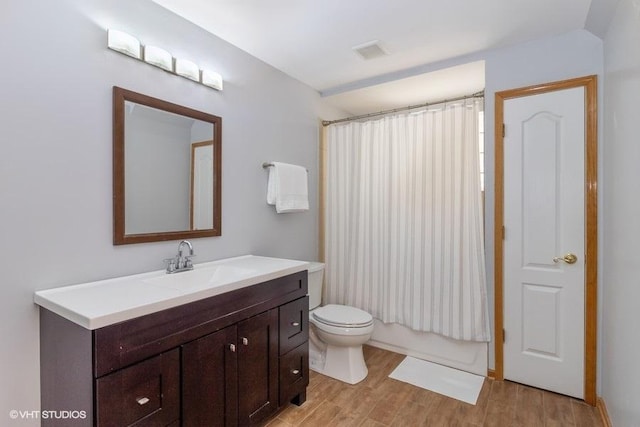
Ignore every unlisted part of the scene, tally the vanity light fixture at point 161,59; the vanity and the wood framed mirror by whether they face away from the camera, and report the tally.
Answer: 0

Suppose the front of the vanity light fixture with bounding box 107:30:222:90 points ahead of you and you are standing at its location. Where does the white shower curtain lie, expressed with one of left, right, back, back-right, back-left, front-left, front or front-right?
front-left

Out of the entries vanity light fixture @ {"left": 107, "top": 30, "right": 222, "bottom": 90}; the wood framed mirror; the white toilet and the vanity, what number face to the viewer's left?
0

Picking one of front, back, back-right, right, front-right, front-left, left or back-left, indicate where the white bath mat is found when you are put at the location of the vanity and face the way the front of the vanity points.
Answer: front-left

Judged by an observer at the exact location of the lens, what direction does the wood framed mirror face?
facing the viewer and to the right of the viewer

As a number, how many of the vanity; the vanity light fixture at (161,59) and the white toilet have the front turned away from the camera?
0

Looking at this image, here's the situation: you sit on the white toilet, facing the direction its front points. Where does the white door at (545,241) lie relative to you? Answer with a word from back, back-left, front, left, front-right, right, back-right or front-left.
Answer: front-left

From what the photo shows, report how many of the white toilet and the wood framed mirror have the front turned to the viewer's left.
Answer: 0

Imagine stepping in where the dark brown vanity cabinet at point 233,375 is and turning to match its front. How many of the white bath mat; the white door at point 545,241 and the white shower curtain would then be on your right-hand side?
0

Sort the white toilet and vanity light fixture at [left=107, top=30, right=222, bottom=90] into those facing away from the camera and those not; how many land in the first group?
0

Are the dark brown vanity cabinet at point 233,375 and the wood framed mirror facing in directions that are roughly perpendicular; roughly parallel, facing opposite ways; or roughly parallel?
roughly parallel
